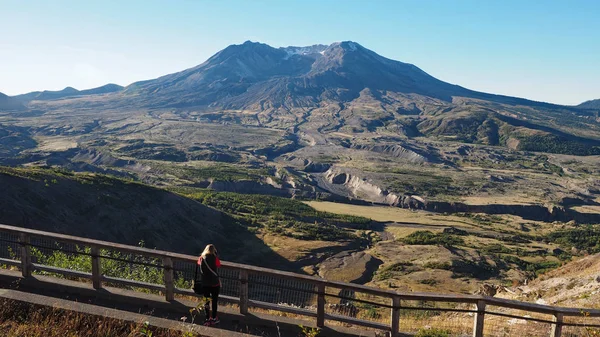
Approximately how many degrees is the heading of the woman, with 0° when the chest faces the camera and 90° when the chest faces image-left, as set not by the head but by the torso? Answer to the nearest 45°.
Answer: approximately 180°

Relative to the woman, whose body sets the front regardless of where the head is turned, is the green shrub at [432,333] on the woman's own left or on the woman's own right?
on the woman's own right
